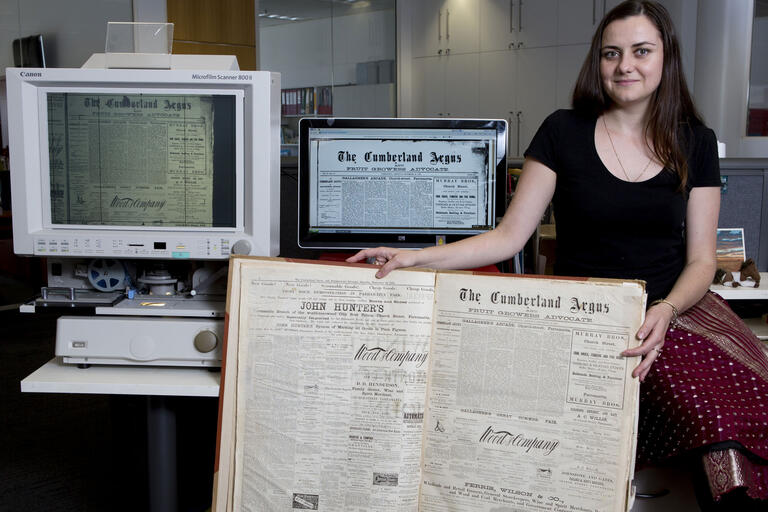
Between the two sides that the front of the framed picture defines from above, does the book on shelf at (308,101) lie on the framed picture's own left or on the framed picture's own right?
on the framed picture's own right

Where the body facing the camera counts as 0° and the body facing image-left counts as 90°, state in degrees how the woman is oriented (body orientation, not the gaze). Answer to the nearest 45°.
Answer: approximately 0°

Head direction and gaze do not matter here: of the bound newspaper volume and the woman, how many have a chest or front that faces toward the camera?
2

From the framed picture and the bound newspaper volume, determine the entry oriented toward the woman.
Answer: the framed picture

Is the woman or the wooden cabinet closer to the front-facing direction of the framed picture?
the woman

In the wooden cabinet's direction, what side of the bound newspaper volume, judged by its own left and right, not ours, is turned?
back

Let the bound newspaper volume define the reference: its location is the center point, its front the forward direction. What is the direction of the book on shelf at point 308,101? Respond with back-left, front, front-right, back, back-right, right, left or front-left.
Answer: back

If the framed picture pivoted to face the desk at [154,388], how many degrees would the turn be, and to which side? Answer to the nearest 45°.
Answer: approximately 45° to its right

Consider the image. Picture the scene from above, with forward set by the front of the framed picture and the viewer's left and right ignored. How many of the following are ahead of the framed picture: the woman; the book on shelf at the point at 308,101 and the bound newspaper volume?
2

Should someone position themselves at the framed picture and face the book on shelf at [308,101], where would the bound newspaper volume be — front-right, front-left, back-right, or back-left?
back-left

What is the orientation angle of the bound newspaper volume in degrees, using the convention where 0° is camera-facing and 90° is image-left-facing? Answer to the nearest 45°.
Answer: approximately 0°
